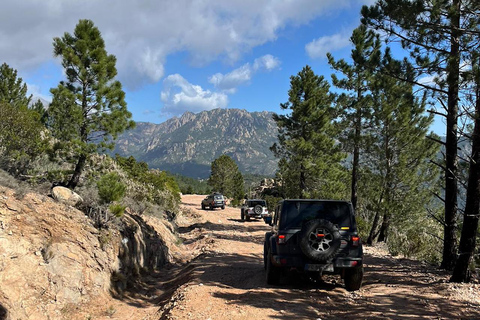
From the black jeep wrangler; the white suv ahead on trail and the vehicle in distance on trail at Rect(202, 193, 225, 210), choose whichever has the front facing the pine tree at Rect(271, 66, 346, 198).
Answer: the black jeep wrangler

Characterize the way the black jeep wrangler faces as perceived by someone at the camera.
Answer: facing away from the viewer

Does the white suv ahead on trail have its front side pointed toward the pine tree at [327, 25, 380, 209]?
no

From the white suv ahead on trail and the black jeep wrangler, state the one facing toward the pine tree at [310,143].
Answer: the black jeep wrangler

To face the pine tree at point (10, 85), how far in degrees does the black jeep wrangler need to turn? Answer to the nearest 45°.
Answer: approximately 45° to its left

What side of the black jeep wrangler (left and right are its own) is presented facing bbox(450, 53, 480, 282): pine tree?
right

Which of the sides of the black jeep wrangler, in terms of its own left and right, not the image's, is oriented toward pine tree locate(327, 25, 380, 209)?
front

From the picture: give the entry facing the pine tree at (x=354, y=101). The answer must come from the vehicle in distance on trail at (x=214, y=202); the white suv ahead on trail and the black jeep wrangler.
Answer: the black jeep wrangler
